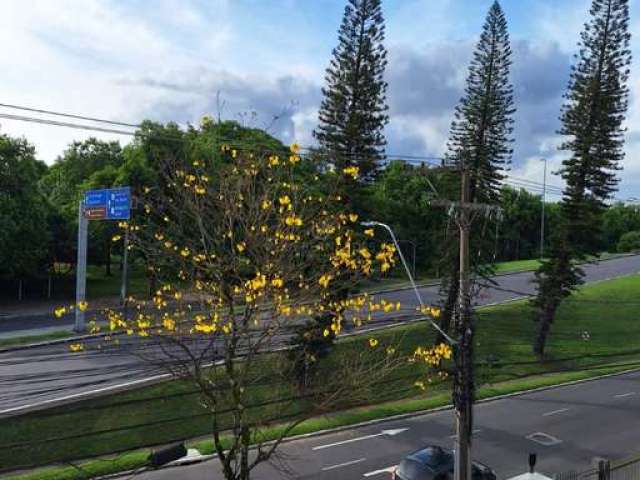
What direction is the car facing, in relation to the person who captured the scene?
facing away from the viewer and to the right of the viewer

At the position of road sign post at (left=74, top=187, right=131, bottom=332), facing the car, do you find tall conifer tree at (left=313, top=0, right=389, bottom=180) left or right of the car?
left

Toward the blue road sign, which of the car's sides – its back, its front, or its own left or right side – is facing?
left

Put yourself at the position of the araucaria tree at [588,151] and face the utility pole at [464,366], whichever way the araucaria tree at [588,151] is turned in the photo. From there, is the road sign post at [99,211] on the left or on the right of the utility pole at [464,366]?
right

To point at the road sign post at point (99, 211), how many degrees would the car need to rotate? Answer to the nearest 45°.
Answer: approximately 90° to its left

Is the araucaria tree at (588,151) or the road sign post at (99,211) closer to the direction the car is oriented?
the araucaria tree
